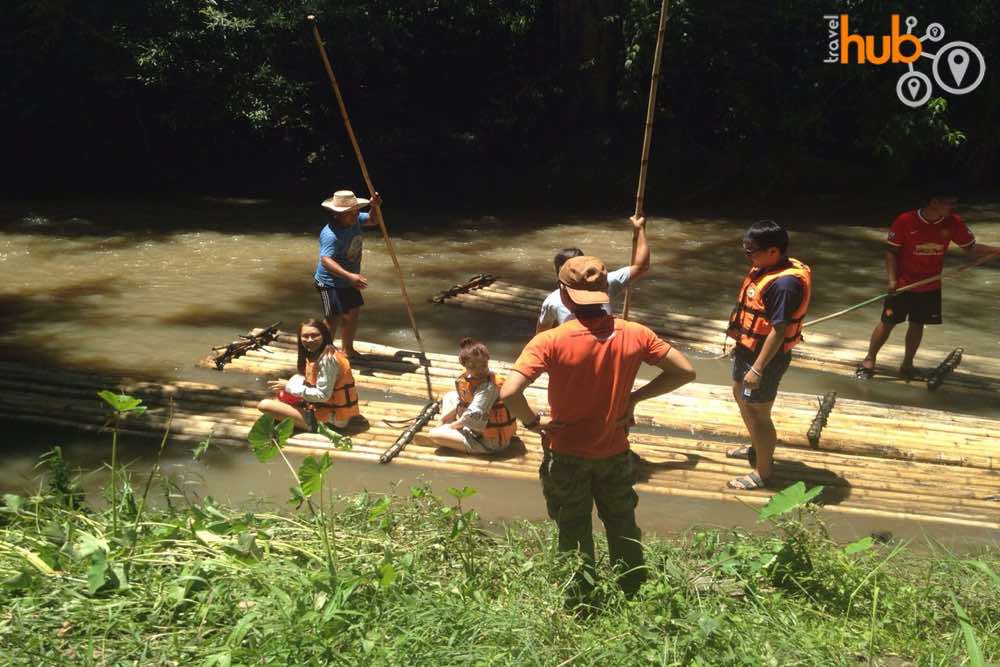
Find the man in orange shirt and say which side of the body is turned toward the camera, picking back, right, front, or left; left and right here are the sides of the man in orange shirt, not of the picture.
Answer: back

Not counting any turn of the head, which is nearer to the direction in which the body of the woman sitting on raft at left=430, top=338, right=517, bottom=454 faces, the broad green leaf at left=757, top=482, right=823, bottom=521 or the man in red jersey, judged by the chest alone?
the broad green leaf

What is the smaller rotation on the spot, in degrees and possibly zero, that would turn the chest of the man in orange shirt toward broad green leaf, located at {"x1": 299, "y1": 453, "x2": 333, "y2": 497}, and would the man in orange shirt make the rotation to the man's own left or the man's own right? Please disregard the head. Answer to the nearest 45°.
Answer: approximately 90° to the man's own left

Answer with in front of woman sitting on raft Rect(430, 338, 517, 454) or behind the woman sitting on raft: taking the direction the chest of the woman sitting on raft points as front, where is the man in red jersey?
behind

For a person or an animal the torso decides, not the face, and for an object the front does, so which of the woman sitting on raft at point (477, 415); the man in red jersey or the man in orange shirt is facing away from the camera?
the man in orange shirt

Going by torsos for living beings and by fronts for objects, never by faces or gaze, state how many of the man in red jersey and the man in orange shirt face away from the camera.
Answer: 1

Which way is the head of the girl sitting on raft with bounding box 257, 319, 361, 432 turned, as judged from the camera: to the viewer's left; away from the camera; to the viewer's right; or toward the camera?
toward the camera

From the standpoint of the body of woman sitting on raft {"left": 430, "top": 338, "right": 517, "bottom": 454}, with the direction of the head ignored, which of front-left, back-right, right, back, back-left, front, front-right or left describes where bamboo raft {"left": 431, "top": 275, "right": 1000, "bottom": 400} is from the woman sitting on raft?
back

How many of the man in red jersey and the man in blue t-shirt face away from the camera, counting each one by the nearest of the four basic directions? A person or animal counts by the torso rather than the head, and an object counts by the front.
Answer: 0

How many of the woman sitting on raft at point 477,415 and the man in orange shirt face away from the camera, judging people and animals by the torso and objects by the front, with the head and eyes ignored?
1

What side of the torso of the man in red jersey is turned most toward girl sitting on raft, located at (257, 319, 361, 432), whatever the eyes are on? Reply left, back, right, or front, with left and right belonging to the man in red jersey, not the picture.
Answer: right

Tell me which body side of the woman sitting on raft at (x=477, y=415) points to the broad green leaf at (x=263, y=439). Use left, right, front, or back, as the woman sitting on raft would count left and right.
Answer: front

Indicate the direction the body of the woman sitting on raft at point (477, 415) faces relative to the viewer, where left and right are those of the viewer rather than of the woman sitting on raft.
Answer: facing the viewer and to the left of the viewer

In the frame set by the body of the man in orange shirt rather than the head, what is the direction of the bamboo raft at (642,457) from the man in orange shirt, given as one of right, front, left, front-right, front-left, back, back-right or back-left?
front

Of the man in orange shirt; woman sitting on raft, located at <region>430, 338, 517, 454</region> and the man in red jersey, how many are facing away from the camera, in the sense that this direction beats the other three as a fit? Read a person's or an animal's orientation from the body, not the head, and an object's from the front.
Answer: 1

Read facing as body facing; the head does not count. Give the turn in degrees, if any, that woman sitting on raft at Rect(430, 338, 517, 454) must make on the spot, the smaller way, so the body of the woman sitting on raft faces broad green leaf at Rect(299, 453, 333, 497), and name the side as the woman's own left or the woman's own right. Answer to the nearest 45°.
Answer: approximately 45° to the woman's own left

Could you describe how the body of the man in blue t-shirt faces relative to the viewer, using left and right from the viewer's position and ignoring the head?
facing the viewer and to the right of the viewer

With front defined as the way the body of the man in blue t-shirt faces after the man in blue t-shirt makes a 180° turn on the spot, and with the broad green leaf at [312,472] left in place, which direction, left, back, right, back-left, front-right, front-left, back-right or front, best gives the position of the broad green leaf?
back-left

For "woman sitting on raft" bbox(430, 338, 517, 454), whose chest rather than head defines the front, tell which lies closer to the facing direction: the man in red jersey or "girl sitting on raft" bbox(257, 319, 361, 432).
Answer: the girl sitting on raft

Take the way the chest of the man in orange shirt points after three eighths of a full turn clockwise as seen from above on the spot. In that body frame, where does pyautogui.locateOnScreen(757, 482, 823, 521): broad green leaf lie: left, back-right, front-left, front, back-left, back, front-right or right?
front-left
